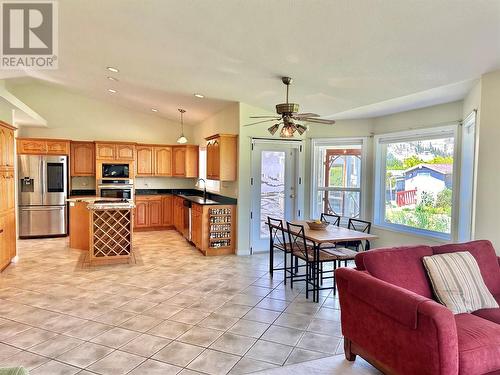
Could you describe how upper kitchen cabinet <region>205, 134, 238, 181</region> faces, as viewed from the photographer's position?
facing to the left of the viewer

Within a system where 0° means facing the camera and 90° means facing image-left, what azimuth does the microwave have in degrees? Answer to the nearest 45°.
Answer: approximately 0°

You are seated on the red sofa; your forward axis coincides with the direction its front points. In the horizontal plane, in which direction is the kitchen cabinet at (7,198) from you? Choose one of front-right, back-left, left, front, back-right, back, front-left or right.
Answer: back-right

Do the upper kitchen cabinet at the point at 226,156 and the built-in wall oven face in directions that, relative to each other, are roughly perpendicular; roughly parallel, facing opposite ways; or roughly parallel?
roughly perpendicular

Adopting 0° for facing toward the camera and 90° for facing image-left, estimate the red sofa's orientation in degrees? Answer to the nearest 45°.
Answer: approximately 315°

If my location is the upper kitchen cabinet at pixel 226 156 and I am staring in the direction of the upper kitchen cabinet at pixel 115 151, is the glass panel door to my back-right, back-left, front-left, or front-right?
back-right

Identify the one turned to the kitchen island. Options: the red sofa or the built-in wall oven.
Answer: the built-in wall oven

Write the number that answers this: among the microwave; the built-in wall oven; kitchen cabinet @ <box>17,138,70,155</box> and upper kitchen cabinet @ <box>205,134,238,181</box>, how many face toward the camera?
3
